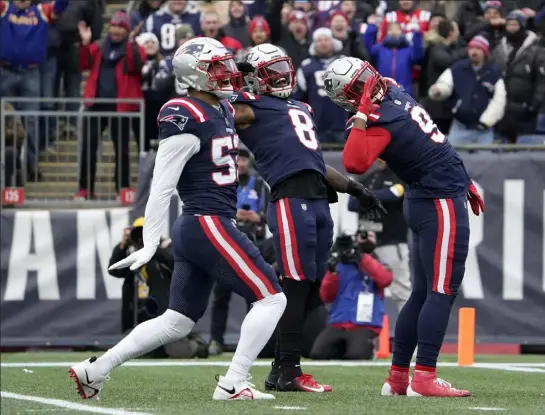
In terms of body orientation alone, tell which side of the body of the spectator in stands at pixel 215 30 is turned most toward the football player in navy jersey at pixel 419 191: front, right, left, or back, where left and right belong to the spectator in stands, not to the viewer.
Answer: front

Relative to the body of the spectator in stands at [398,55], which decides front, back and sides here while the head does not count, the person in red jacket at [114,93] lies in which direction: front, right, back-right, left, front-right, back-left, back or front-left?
right

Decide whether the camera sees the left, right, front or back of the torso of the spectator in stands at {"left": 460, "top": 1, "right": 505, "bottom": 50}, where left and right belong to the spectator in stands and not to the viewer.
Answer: front

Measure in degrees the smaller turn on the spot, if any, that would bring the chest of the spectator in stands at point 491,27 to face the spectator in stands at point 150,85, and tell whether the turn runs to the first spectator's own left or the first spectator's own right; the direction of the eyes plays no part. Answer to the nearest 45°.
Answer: approximately 90° to the first spectator's own right

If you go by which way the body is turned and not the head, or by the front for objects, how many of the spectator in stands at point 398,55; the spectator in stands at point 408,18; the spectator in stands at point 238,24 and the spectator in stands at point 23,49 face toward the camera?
4

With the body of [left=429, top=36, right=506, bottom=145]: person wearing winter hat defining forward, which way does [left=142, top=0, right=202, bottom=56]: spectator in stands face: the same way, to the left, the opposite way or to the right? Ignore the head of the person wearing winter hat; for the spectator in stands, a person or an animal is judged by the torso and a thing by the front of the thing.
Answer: the same way

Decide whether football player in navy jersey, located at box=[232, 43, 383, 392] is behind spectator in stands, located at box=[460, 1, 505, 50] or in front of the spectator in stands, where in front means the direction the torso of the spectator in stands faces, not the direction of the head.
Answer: in front

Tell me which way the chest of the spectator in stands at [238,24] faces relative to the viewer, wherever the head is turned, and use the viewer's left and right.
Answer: facing the viewer

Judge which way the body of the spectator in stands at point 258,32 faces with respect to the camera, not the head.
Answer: toward the camera

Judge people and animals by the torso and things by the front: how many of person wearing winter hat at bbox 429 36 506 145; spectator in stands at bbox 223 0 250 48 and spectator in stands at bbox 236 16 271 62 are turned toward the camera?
3

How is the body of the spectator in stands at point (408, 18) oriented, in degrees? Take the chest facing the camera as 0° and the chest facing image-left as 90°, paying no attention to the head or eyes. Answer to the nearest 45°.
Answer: approximately 0°

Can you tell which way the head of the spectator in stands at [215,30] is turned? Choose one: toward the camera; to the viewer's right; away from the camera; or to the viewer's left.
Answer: toward the camera
